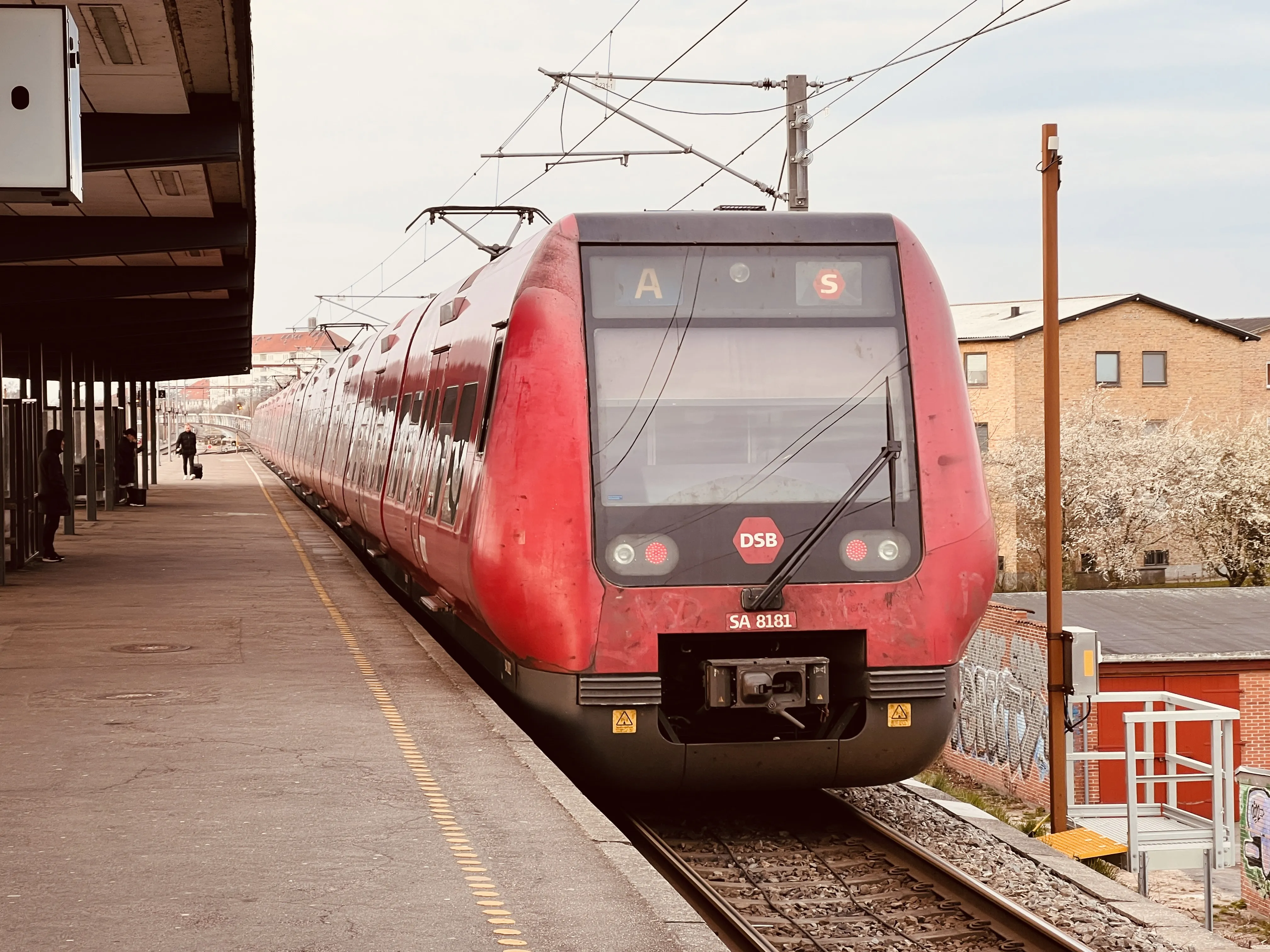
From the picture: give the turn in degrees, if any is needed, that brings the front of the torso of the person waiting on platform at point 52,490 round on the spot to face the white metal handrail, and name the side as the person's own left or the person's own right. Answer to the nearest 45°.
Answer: approximately 45° to the person's own right

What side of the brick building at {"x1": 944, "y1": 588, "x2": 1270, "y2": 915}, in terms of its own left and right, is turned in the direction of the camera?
front

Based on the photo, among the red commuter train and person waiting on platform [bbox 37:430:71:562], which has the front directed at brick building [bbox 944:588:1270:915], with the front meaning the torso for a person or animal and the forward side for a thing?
the person waiting on platform

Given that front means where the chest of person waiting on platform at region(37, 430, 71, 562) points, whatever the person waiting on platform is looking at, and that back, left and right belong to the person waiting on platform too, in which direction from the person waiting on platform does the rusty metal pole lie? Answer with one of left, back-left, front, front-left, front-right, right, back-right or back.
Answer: front-right

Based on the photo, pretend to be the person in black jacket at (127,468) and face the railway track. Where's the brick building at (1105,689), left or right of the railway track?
left

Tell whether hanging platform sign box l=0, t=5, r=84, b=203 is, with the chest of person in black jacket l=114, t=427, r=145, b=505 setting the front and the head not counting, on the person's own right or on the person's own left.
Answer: on the person's own right

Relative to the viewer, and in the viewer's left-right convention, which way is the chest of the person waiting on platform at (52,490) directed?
facing to the right of the viewer

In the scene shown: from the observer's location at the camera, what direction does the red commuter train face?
facing the viewer and to the right of the viewer

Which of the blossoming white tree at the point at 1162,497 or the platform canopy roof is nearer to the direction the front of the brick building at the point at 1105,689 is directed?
the platform canopy roof

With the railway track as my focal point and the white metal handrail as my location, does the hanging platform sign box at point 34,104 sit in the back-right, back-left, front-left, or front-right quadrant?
front-right

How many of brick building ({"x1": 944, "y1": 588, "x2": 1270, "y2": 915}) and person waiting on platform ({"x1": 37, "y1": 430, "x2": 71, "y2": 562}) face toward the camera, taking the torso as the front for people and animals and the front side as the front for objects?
1
